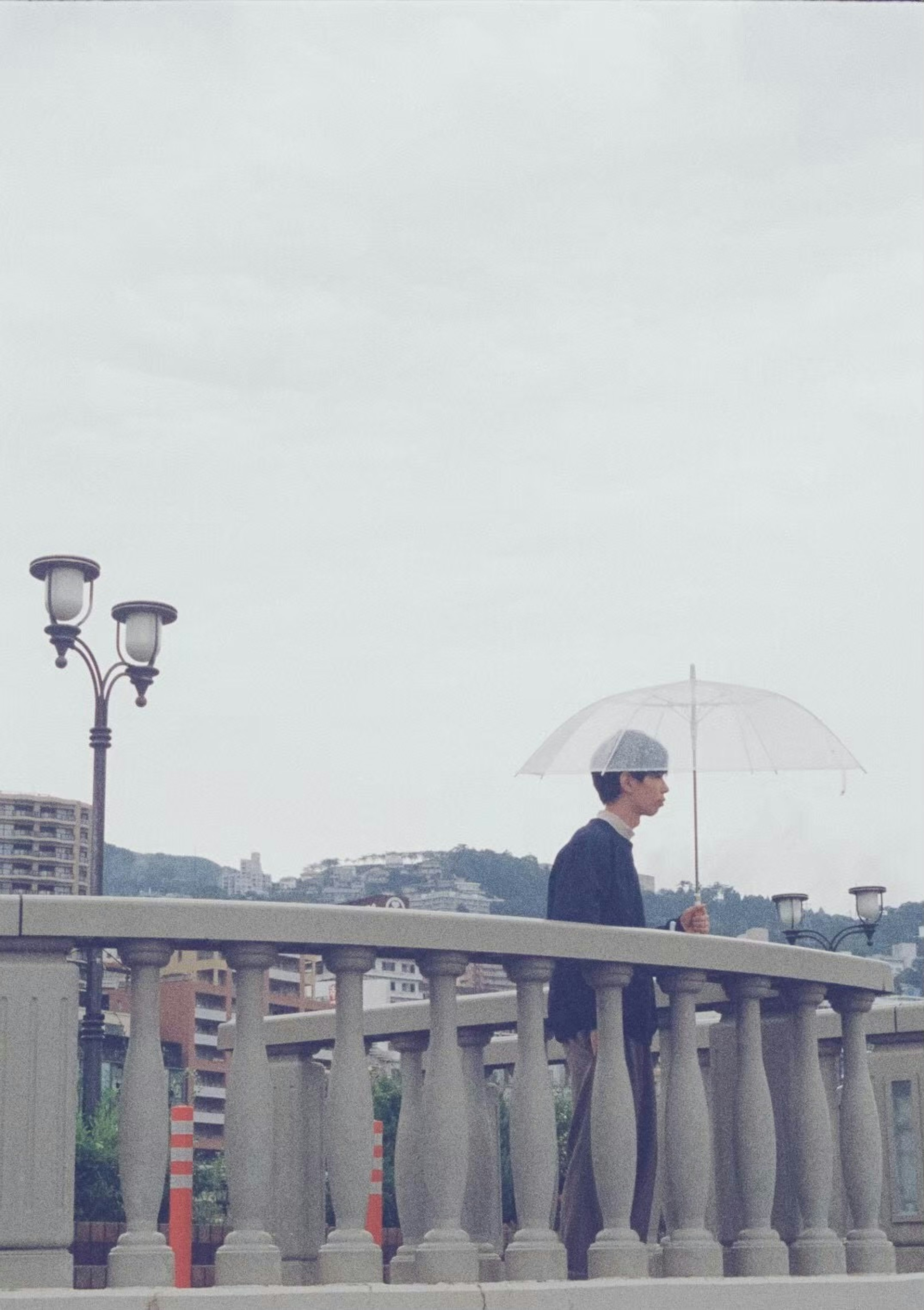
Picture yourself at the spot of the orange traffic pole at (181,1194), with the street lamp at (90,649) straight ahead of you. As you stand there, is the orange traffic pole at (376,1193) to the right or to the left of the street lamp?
right

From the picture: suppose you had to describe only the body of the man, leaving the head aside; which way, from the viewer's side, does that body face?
to the viewer's right

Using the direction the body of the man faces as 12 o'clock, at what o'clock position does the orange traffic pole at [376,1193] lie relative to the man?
The orange traffic pole is roughly at 7 o'clock from the man.

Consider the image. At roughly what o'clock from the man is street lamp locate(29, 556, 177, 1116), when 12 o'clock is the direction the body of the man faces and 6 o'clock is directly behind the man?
The street lamp is roughly at 8 o'clock from the man.

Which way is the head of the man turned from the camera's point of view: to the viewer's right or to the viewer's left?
to the viewer's right
